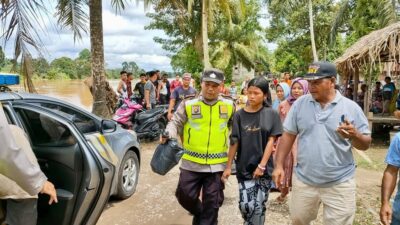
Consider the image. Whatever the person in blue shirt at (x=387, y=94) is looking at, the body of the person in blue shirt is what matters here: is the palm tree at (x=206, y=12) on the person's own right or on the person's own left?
on the person's own right

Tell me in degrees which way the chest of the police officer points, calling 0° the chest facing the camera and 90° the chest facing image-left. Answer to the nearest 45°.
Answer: approximately 0°

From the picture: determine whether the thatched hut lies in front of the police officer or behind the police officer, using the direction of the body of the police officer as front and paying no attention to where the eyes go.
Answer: behind

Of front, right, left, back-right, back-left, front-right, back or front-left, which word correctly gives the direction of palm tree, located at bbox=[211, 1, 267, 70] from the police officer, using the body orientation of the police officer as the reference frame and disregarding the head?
back

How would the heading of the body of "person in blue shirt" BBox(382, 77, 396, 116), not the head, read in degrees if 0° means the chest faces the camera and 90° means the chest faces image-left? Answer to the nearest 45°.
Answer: approximately 45°

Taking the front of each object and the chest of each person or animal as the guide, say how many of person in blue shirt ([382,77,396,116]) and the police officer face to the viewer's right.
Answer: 0

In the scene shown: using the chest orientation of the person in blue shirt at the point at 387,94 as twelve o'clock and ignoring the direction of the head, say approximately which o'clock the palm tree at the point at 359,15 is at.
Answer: The palm tree is roughly at 4 o'clock from the person in blue shirt.
